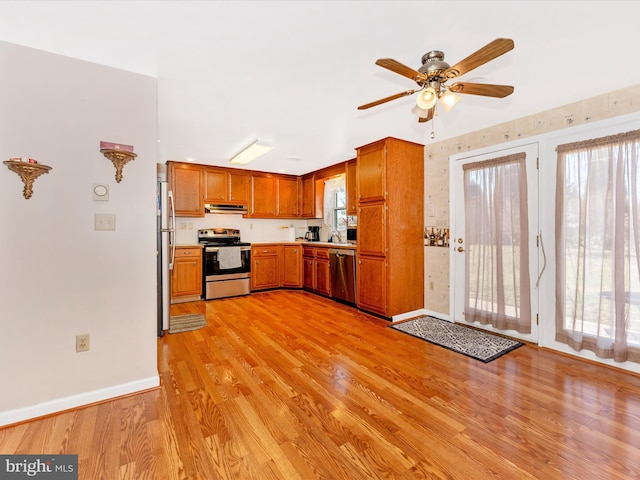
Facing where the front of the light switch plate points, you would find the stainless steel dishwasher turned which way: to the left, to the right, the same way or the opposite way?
to the right

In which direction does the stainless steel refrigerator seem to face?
to the viewer's right

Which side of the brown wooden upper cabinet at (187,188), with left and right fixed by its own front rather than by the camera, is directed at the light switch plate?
front

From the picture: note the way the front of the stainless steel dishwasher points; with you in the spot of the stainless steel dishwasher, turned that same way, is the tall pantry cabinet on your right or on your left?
on your left

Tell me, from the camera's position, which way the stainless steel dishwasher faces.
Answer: facing the viewer and to the left of the viewer

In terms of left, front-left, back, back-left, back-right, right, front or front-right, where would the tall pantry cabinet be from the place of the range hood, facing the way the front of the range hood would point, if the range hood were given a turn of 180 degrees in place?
back-right

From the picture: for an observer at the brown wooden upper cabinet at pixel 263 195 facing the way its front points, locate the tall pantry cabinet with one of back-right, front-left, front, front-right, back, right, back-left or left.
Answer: front-left

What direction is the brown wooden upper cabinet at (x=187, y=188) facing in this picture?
toward the camera

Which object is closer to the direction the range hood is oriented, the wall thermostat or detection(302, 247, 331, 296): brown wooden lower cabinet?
the wall thermostat

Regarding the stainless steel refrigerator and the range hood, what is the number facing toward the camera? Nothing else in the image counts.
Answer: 1

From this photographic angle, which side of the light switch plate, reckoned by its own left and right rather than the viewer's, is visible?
front
